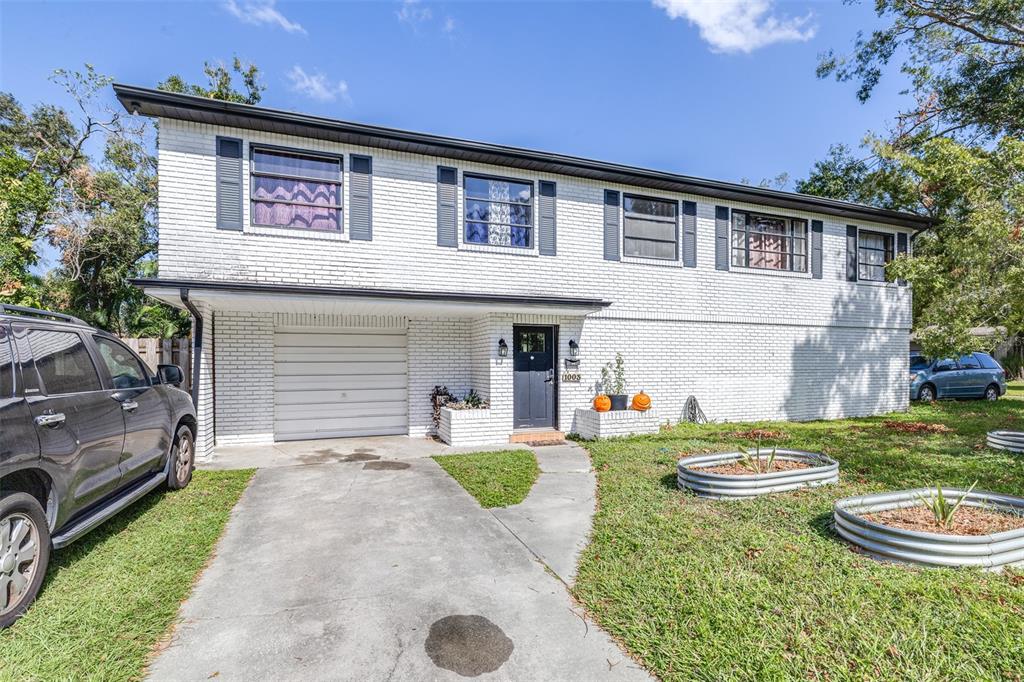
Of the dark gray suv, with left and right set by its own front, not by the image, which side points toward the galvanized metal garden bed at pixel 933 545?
right

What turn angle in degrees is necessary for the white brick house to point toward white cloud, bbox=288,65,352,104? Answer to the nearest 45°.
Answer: approximately 180°

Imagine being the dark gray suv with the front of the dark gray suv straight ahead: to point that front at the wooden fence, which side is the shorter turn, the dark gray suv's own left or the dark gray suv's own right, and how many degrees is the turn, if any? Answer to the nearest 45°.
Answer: approximately 45° to the dark gray suv's own left

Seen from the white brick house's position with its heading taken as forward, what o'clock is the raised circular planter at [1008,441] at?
The raised circular planter is roughly at 11 o'clock from the white brick house.

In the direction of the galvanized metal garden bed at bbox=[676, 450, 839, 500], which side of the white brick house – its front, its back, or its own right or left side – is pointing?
front

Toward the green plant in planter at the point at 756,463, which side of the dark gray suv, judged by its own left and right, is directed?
right

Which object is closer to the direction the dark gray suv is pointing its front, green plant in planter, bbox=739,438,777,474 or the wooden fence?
the wooden fence

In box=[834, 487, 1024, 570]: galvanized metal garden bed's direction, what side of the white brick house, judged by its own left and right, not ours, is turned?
front

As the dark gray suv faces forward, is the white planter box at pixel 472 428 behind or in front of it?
in front

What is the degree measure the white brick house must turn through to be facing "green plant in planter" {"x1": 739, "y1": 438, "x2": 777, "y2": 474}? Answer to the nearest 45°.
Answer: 0° — it already faces it

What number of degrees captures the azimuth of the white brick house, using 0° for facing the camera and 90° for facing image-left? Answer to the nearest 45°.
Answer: approximately 315°
